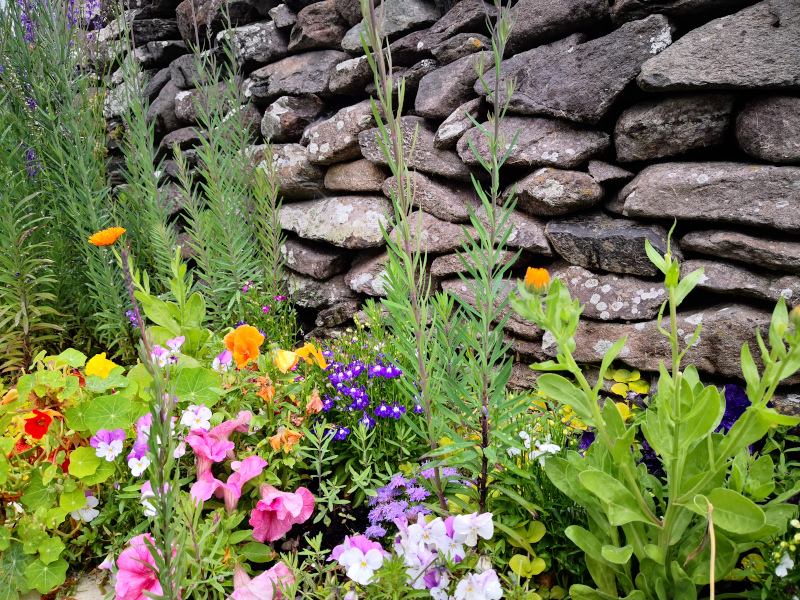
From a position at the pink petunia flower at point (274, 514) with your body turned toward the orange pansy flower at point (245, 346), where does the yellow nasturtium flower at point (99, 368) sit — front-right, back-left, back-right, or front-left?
front-left

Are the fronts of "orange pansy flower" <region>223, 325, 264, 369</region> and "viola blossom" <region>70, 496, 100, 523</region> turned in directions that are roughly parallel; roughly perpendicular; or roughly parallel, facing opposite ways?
roughly parallel

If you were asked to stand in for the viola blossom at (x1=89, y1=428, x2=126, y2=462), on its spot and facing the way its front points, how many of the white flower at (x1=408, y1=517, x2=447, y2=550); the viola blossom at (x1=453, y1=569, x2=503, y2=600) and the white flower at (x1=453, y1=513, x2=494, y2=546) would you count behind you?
0

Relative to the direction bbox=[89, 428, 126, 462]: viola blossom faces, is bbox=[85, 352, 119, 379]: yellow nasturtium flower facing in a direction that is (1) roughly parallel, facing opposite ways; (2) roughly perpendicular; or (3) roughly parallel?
roughly parallel

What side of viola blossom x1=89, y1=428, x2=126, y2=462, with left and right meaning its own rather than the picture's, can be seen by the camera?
front

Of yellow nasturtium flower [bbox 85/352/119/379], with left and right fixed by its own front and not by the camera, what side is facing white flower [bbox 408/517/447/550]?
front

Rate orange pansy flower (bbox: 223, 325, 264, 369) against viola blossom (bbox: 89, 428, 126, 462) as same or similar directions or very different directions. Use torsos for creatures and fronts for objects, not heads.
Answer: same or similar directions

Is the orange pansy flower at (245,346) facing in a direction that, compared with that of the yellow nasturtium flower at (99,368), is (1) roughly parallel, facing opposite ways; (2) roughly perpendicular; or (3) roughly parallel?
roughly parallel
